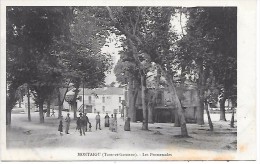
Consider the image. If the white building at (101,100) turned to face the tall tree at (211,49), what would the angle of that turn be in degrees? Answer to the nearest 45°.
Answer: approximately 90° to its left

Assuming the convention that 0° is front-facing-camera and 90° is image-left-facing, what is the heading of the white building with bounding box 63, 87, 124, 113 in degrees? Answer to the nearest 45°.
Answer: approximately 0°
